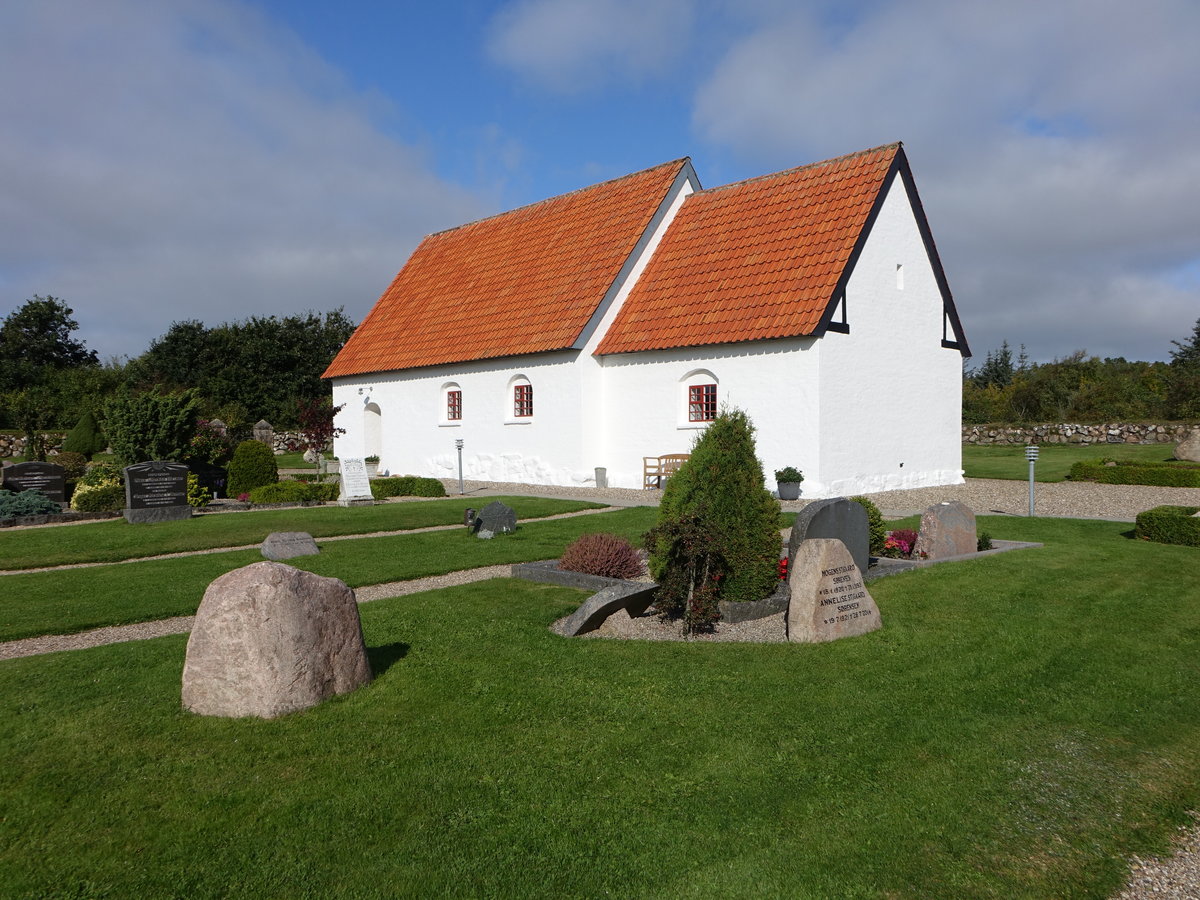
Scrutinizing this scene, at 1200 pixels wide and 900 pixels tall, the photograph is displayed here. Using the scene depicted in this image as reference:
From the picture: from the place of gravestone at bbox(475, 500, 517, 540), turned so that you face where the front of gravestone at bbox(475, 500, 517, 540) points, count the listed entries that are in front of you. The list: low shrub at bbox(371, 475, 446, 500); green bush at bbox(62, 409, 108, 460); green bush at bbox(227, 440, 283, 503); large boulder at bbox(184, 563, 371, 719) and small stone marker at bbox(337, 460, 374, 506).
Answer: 1

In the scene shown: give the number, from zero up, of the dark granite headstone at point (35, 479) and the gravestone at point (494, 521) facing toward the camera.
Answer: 2

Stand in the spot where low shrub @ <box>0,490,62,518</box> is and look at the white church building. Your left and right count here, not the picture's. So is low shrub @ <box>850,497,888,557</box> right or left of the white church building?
right

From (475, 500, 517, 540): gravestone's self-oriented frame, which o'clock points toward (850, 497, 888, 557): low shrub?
The low shrub is roughly at 10 o'clock from the gravestone.

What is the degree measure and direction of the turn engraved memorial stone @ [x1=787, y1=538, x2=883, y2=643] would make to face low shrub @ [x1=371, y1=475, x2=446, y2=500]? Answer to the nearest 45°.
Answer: approximately 180°

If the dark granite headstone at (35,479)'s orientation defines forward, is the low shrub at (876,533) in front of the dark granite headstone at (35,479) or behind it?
in front

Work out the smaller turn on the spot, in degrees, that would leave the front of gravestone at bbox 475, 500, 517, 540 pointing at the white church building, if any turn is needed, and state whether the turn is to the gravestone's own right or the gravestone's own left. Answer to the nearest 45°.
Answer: approximately 135° to the gravestone's own left

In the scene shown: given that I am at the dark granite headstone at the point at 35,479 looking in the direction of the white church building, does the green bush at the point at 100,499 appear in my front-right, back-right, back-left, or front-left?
front-right

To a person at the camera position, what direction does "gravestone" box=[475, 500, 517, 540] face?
facing the viewer

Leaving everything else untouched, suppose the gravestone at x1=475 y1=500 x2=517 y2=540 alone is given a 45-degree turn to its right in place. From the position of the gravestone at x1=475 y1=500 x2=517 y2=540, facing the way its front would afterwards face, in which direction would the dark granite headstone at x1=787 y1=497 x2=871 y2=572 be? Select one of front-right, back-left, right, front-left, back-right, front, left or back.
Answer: left

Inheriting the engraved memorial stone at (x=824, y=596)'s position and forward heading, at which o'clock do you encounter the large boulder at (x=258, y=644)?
The large boulder is roughly at 3 o'clock from the engraved memorial stone.

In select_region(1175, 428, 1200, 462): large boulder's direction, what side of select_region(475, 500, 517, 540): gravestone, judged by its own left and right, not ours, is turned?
left

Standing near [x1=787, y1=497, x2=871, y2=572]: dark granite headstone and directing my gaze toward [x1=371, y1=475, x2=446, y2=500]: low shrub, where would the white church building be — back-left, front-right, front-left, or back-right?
front-right

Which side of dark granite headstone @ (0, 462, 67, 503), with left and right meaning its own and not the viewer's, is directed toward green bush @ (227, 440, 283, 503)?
left

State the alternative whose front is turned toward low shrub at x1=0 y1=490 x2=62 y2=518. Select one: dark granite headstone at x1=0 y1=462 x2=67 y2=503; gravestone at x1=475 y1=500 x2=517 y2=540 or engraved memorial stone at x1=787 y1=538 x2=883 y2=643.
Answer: the dark granite headstone

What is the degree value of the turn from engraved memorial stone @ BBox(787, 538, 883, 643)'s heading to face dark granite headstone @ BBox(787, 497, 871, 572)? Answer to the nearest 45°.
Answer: approximately 135° to its left

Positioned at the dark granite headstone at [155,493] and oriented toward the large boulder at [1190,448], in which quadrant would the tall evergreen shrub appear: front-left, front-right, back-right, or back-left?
front-right

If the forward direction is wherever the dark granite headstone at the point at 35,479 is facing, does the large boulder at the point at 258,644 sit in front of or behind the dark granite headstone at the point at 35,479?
in front

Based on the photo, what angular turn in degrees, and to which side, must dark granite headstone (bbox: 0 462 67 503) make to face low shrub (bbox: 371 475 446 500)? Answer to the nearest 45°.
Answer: approximately 90° to its left

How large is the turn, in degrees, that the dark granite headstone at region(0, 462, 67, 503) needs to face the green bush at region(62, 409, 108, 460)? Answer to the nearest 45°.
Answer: approximately 180°
